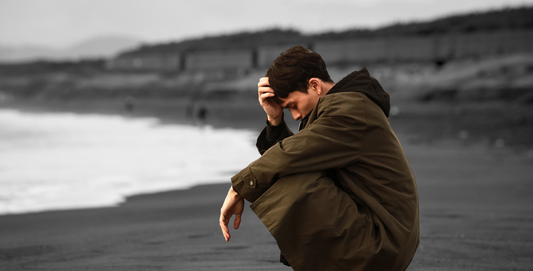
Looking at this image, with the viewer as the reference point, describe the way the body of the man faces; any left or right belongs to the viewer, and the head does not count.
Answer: facing to the left of the viewer

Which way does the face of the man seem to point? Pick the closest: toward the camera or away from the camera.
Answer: toward the camera

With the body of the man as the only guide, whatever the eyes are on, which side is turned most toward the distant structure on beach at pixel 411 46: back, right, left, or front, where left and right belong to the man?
right
